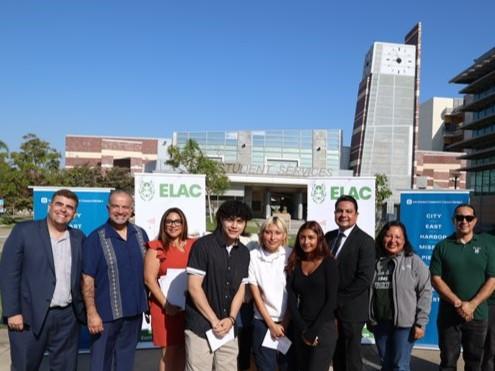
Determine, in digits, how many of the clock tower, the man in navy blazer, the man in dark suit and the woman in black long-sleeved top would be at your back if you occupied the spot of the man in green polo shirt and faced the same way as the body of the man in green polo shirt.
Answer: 1

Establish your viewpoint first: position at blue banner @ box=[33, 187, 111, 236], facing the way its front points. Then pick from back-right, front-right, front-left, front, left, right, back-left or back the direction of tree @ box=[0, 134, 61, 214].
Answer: back

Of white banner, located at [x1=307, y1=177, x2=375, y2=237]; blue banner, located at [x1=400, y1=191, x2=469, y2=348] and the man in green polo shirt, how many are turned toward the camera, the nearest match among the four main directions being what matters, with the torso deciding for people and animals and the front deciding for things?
3

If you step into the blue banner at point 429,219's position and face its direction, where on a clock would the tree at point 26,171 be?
The tree is roughly at 4 o'clock from the blue banner.

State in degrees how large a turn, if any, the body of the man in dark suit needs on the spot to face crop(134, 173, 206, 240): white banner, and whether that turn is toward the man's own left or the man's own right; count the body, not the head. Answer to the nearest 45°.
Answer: approximately 90° to the man's own right

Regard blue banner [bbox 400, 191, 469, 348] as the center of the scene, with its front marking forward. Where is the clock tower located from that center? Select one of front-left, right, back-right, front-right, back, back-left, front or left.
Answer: back

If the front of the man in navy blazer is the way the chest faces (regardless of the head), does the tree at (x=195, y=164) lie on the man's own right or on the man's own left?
on the man's own left

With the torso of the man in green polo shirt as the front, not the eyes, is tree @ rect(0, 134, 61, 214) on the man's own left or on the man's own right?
on the man's own right

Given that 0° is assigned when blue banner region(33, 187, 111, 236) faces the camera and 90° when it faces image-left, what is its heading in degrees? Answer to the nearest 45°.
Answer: approximately 0°
